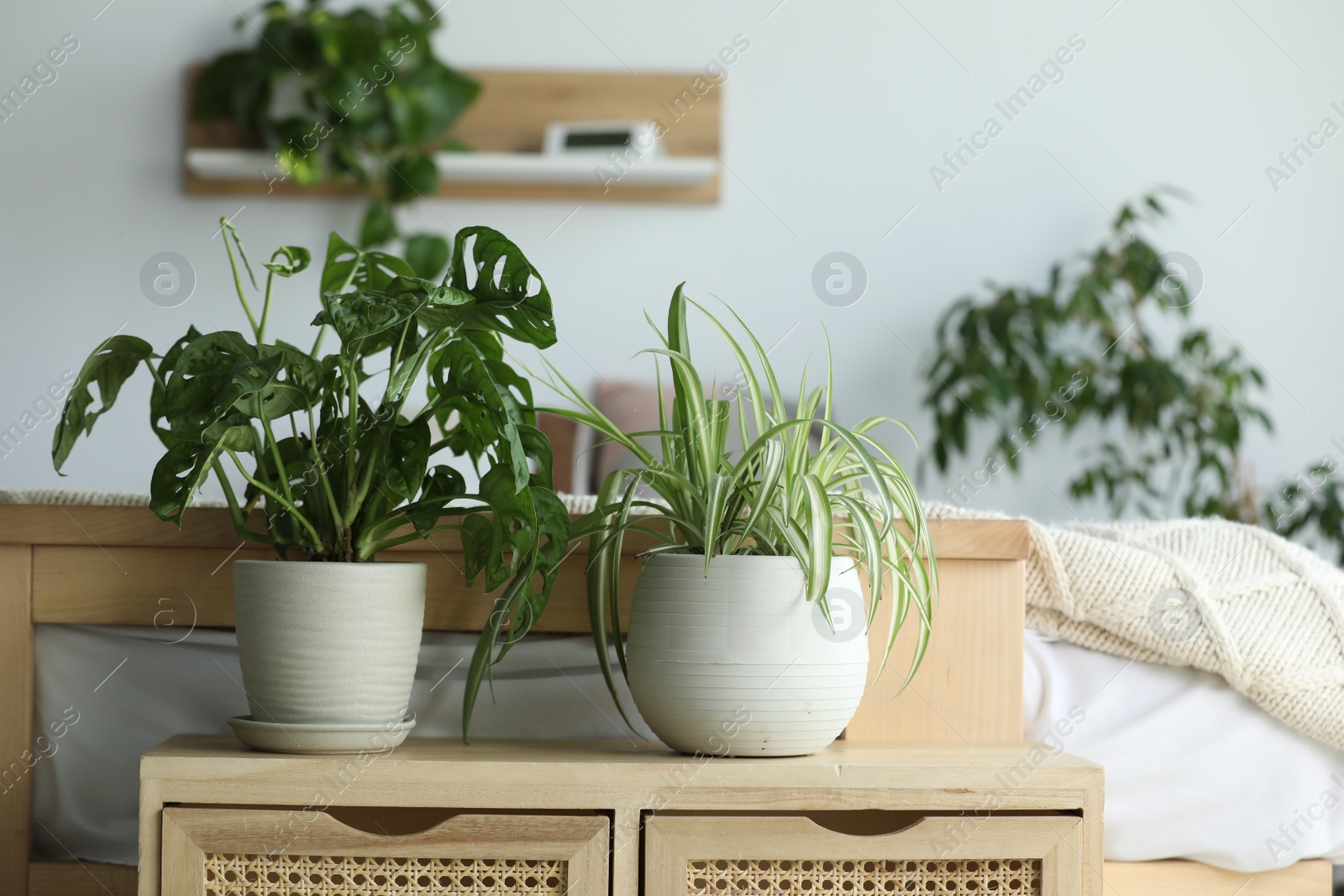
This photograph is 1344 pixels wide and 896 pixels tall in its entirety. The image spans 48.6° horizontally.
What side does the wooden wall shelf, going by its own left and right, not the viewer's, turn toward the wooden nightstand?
front

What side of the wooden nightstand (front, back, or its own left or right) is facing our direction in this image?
front

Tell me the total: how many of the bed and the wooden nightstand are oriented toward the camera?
2

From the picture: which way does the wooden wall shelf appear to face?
toward the camera

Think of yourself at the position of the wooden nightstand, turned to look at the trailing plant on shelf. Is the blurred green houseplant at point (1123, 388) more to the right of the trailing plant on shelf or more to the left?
right

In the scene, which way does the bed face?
toward the camera

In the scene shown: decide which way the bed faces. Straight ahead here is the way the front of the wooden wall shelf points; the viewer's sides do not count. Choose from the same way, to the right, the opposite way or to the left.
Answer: the same way

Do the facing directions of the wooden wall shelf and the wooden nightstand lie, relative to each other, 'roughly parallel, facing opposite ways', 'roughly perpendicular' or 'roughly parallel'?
roughly parallel

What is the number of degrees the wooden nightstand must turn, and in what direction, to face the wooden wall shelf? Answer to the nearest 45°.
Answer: approximately 180°

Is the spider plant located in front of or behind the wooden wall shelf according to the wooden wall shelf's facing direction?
in front

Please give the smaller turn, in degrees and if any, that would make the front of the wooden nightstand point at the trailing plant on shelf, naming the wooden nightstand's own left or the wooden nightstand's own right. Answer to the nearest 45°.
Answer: approximately 180°
